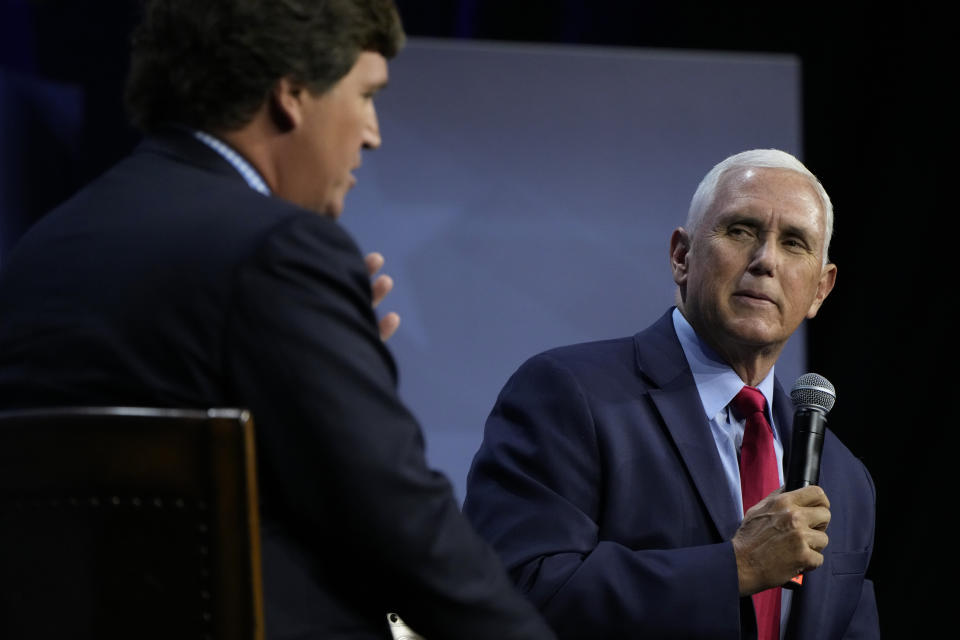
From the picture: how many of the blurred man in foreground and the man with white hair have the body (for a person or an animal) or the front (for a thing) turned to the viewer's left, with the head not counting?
0

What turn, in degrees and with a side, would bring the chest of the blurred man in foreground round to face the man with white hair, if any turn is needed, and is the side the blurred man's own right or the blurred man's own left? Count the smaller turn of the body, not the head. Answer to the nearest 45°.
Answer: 0° — they already face them

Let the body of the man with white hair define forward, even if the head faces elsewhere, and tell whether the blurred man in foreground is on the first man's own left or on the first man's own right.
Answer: on the first man's own right

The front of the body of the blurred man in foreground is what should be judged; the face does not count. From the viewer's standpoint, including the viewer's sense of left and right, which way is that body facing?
facing away from the viewer and to the right of the viewer
